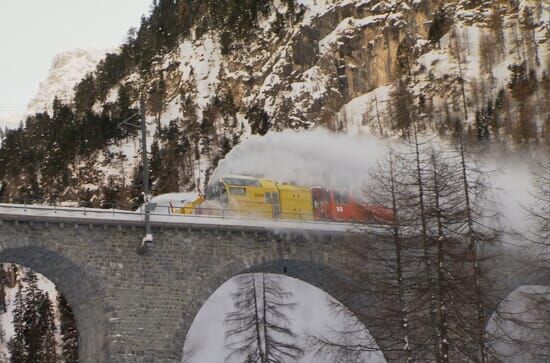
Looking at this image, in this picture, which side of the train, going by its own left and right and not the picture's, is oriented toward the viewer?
left

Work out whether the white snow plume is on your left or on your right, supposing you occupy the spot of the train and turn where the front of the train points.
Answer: on your right
